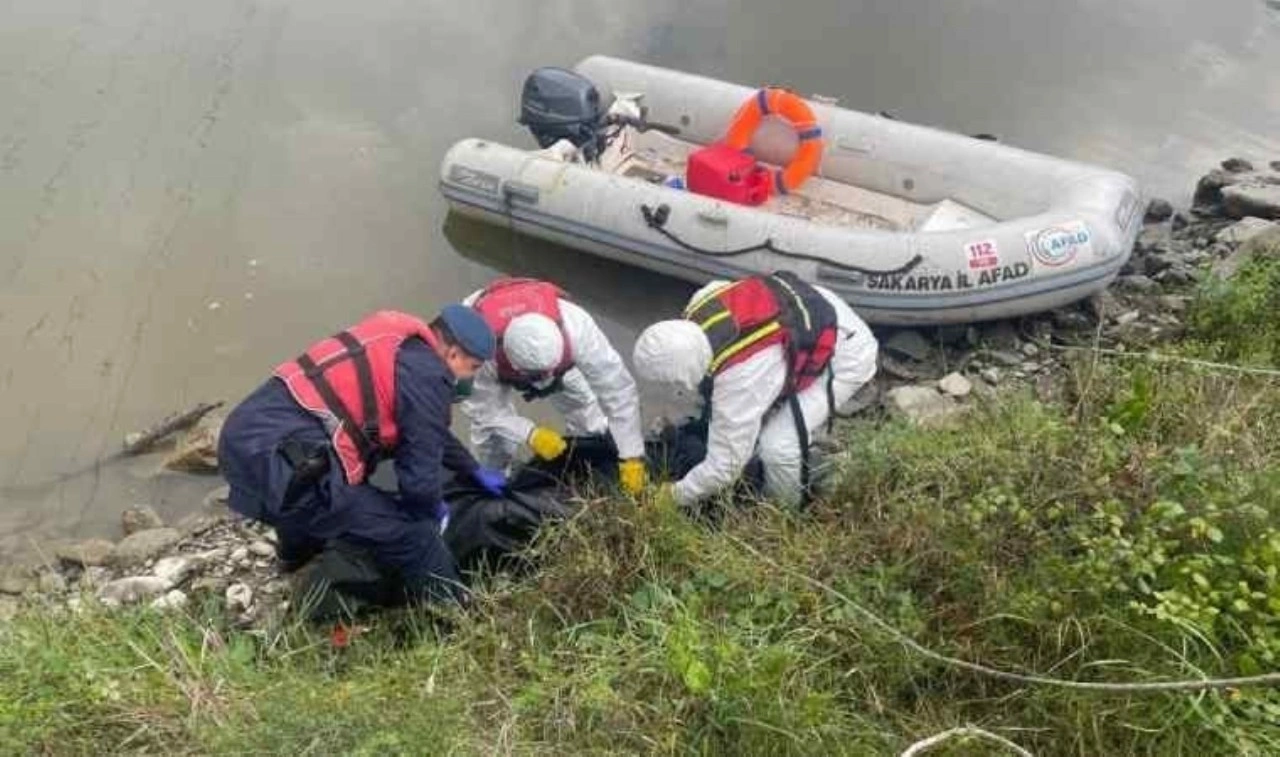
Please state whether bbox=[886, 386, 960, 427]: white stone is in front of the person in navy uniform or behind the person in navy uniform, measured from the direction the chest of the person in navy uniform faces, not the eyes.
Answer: in front

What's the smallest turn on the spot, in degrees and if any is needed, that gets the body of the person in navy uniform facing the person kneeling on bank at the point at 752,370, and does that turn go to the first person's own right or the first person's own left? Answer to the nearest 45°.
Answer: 0° — they already face them

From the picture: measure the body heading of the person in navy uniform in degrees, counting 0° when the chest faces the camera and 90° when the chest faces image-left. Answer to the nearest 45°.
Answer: approximately 270°

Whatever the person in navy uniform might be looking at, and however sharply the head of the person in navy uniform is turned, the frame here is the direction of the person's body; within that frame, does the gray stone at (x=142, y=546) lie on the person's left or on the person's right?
on the person's left

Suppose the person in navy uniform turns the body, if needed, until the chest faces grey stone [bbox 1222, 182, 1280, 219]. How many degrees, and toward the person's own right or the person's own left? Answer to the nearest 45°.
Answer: approximately 45° to the person's own left

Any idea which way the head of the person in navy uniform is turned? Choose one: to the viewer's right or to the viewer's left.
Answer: to the viewer's right

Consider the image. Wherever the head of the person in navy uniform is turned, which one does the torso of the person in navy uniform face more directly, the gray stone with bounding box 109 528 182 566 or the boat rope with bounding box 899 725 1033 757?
the boat rope

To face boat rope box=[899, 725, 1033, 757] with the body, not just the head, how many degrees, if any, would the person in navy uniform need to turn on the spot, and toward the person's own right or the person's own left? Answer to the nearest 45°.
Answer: approximately 45° to the person's own right

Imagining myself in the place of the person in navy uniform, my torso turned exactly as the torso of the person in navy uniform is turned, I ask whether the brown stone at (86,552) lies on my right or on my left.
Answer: on my left

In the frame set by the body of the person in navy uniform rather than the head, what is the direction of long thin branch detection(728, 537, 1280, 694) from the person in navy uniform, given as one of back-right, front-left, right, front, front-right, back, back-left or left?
front-right
